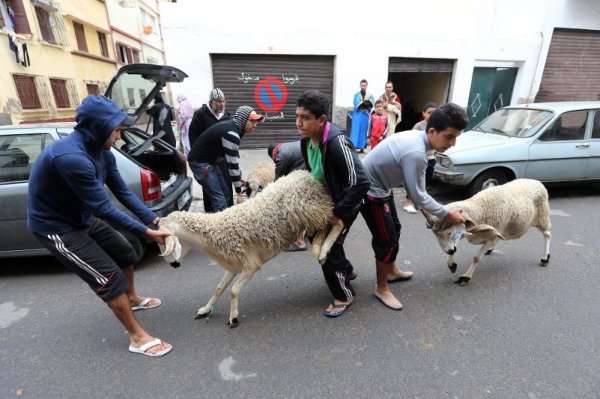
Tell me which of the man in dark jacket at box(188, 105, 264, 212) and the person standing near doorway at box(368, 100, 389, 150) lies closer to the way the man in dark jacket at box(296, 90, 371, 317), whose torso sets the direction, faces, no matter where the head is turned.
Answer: the man in dark jacket

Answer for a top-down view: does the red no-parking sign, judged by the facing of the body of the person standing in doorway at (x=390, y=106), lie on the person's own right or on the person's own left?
on the person's own right

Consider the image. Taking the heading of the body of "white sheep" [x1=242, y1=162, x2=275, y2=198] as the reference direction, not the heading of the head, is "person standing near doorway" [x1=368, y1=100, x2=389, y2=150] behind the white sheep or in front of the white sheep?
behind

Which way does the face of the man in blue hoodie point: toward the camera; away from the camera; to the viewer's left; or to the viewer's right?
to the viewer's right

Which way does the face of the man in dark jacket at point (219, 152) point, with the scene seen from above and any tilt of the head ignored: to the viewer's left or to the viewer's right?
to the viewer's right

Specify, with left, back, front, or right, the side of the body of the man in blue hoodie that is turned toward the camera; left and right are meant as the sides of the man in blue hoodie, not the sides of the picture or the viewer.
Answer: right

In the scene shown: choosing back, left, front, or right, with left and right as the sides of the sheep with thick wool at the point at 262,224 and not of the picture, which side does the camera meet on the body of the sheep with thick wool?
left

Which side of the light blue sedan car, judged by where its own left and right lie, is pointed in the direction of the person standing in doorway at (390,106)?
right

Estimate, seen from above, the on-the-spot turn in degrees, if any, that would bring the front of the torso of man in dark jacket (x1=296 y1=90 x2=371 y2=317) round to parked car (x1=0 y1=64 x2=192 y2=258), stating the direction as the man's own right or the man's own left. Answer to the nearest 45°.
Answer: approximately 45° to the man's own right

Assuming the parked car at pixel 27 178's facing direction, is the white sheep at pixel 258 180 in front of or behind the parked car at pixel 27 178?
behind
